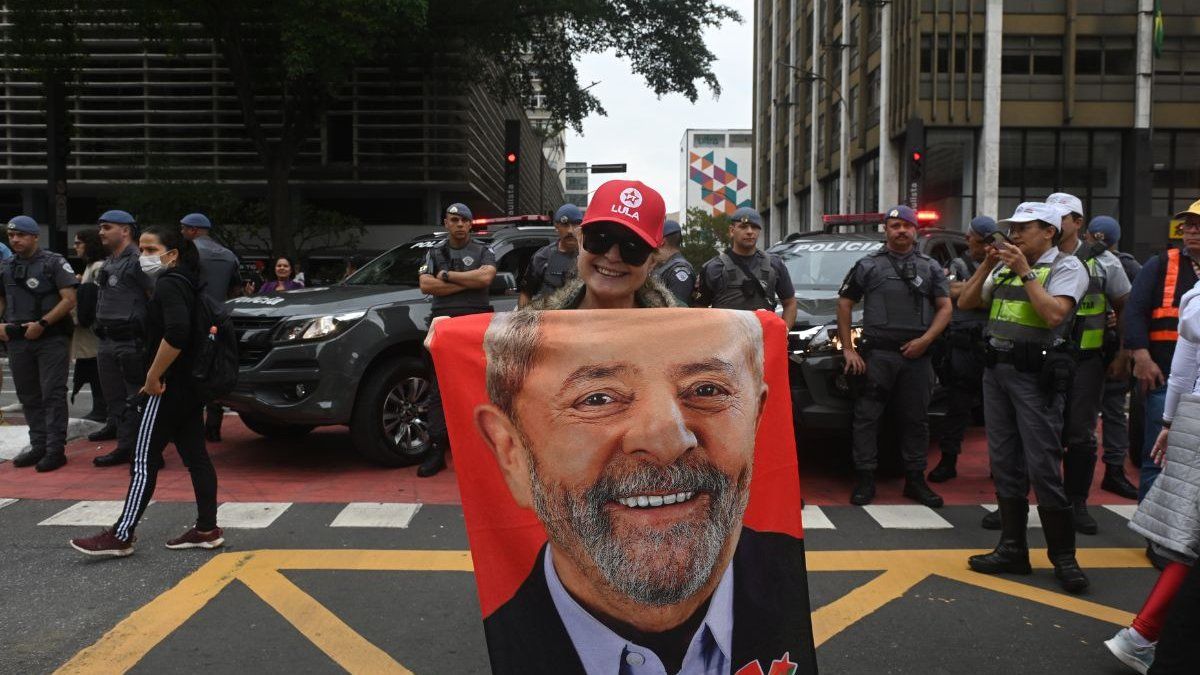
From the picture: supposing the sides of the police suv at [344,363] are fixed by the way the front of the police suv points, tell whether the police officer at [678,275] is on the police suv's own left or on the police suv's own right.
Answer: on the police suv's own left

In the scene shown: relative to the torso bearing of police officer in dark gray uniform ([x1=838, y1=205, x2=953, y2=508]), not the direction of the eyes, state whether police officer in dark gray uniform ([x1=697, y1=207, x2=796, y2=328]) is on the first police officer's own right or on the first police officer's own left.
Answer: on the first police officer's own right

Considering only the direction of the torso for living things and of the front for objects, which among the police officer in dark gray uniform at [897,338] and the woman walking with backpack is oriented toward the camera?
the police officer in dark gray uniform

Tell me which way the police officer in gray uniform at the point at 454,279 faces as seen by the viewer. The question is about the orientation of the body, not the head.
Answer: toward the camera

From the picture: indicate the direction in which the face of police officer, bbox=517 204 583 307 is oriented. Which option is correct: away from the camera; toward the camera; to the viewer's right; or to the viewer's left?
toward the camera

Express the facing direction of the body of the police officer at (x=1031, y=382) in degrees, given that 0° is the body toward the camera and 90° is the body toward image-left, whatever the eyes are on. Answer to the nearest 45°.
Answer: approximately 45°

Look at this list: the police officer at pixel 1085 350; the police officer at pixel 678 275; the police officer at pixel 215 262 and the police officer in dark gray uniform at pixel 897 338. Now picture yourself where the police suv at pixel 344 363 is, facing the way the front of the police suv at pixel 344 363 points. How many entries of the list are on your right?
1

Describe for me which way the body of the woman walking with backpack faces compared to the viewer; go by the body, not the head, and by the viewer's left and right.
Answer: facing to the left of the viewer

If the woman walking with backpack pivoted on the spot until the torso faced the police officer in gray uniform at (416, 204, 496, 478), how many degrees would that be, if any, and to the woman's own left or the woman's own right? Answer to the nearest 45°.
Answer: approximately 135° to the woman's own right

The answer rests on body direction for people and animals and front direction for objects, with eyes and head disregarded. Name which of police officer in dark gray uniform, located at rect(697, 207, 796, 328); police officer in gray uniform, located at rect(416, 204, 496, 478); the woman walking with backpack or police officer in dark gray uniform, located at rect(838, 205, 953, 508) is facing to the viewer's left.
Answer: the woman walking with backpack

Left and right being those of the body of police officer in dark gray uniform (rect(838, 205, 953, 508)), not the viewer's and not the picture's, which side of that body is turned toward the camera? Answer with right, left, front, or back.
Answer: front

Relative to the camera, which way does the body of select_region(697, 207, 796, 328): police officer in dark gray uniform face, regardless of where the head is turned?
toward the camera

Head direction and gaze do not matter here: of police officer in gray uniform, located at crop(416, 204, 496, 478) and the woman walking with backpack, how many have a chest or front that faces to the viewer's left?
1

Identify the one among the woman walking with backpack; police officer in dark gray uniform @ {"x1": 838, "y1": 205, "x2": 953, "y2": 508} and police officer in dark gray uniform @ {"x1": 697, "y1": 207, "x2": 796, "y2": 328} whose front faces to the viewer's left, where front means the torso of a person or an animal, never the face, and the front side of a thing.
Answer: the woman walking with backpack

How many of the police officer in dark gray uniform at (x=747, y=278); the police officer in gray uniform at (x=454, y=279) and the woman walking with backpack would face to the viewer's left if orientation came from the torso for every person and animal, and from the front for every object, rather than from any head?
1

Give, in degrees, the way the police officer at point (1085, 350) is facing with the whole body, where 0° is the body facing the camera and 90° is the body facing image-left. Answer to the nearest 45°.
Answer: approximately 45°
